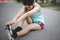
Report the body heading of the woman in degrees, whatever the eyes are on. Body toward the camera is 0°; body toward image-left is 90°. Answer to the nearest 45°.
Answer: approximately 45°
